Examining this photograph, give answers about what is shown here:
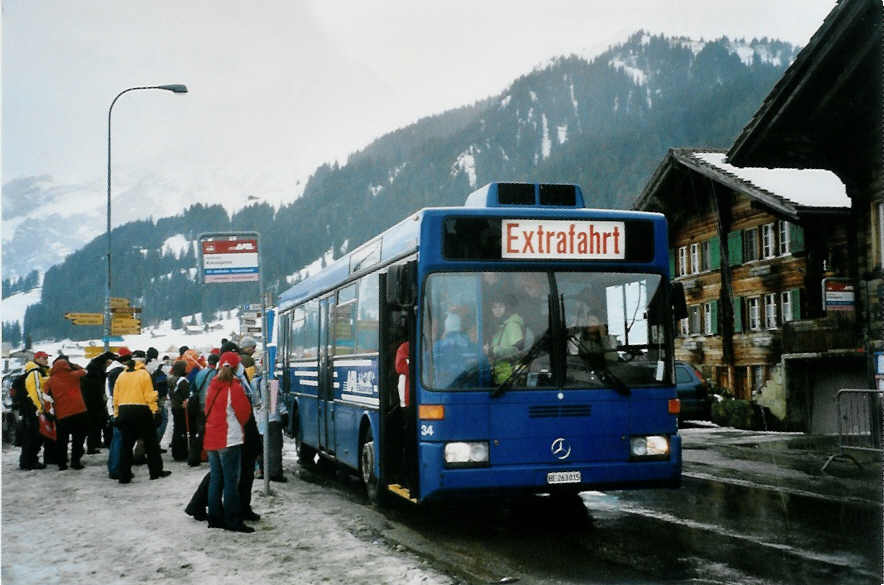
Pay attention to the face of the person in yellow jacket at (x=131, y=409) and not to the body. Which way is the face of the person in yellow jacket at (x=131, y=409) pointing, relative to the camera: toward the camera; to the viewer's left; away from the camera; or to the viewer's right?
away from the camera

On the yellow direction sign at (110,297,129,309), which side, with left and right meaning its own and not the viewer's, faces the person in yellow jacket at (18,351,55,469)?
front

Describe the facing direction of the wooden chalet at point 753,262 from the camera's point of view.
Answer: facing the viewer and to the left of the viewer

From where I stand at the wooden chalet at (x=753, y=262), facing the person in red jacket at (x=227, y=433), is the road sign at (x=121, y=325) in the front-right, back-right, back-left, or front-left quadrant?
front-right

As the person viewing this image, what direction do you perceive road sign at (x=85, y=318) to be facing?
facing the viewer

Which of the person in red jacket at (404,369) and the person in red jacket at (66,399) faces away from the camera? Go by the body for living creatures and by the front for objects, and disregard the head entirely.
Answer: the person in red jacket at (66,399)

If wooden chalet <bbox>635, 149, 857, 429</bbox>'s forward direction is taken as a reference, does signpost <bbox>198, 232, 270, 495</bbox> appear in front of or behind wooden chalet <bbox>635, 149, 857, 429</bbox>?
in front

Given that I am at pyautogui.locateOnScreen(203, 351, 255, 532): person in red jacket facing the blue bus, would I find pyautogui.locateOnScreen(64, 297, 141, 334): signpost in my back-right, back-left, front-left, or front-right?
front-left

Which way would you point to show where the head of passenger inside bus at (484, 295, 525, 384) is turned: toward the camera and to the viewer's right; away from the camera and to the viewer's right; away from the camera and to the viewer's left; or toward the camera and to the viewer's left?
toward the camera and to the viewer's left

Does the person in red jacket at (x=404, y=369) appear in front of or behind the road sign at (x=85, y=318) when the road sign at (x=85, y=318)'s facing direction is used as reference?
in front

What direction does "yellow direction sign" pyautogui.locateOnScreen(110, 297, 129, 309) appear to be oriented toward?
toward the camera

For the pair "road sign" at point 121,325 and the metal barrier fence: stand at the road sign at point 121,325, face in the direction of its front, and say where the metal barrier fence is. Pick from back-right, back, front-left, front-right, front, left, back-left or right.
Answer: front-left

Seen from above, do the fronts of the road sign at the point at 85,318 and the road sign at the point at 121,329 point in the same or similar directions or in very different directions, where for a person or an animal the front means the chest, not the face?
same or similar directions
